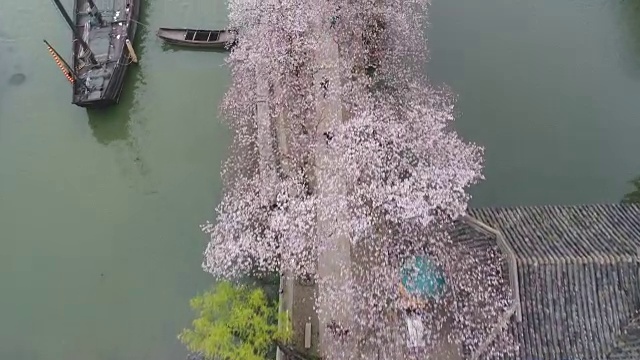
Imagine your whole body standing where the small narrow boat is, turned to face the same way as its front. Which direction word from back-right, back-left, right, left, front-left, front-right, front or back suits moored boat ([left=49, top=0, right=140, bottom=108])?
front

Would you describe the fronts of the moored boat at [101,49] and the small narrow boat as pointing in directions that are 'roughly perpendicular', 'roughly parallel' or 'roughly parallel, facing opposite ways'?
roughly perpendicular

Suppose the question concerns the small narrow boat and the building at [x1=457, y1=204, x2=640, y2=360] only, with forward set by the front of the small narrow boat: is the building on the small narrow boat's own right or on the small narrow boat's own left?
on the small narrow boat's own left

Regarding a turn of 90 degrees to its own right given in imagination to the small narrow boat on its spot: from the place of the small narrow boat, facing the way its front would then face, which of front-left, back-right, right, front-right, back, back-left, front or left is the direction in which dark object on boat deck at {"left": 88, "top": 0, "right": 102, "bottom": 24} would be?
left

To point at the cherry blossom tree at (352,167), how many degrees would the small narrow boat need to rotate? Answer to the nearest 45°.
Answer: approximately 135° to its left

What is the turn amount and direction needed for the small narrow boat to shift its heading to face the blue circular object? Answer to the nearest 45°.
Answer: approximately 135° to its left

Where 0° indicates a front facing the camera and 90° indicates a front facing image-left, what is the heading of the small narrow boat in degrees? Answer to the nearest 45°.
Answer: approximately 90°
